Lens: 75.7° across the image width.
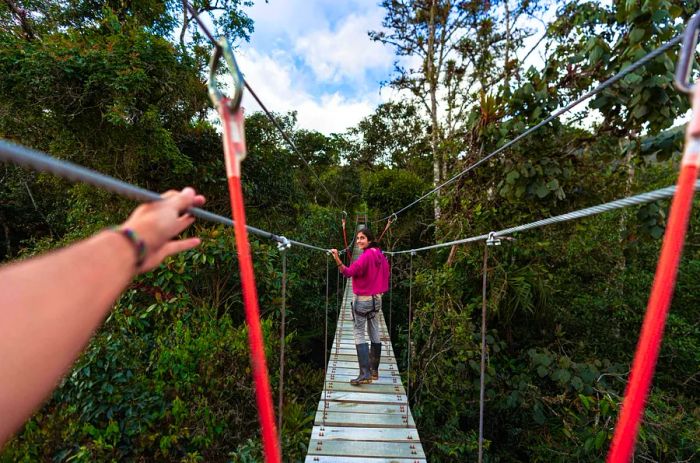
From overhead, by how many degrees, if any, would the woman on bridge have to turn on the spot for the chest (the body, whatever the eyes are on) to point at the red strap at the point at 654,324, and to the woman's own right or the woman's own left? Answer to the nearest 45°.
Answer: approximately 135° to the woman's own left

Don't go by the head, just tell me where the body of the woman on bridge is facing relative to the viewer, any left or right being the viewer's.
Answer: facing away from the viewer and to the left of the viewer

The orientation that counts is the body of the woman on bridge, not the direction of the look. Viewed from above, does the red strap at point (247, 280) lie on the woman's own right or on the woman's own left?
on the woman's own left
